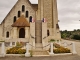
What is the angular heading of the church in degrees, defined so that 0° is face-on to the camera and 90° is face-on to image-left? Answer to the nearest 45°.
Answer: approximately 0°
